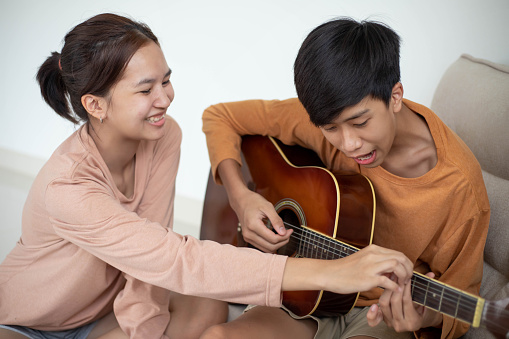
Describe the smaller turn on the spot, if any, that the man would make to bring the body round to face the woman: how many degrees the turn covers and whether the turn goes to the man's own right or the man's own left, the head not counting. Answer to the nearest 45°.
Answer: approximately 45° to the man's own right

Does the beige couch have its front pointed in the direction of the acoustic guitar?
yes

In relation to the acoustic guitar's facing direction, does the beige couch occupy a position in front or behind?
behind

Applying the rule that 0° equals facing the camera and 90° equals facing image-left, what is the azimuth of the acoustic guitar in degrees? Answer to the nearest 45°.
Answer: approximately 45°

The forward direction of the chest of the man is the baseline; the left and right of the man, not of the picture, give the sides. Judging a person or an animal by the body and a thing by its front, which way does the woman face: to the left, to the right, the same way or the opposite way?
to the left

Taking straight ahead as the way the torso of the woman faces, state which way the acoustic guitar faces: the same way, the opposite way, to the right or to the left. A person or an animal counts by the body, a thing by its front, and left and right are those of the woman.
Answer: to the right

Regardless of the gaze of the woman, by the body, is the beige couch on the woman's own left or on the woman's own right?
on the woman's own left

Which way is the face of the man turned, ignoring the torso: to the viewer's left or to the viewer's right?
to the viewer's left
